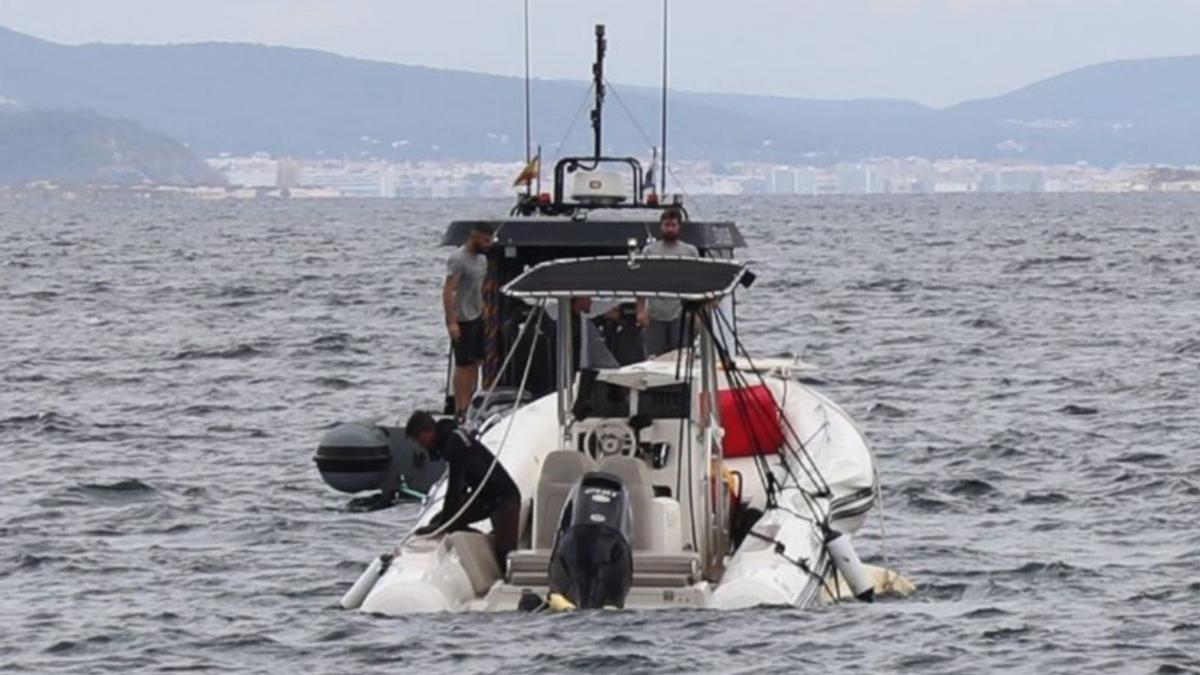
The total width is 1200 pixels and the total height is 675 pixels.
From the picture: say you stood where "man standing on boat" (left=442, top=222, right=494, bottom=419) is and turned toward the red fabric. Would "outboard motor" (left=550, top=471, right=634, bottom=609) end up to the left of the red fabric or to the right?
right

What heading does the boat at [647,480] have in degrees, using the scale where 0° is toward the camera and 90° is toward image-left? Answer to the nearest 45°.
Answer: approximately 180°

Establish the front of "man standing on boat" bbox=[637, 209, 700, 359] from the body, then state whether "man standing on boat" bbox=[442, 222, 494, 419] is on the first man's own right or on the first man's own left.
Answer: on the first man's own right

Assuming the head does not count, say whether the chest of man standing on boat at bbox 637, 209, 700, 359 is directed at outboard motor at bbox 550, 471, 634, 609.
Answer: yes

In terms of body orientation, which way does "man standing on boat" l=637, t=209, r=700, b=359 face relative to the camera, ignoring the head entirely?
toward the camera

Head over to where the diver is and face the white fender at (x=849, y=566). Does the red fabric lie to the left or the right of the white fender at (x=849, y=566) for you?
left

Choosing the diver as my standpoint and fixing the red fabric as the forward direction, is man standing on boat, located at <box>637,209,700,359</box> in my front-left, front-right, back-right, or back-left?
front-left

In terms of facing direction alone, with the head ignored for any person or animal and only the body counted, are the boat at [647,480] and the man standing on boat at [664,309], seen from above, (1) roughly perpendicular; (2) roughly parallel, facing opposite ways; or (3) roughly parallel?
roughly parallel, facing opposite ways

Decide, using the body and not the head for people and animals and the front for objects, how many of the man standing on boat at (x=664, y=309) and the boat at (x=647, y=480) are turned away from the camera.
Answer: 1

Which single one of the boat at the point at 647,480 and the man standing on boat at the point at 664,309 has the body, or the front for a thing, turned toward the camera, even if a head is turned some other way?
the man standing on boat
